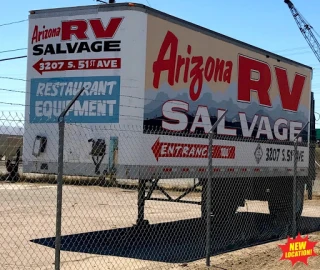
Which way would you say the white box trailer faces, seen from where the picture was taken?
facing the viewer and to the left of the viewer
